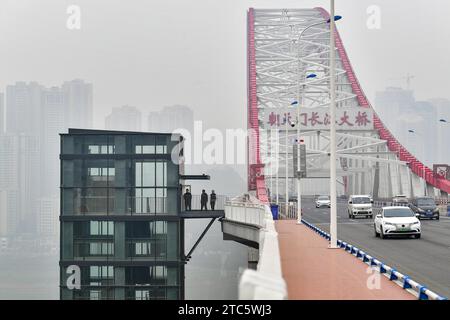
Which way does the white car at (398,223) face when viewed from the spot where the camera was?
facing the viewer
